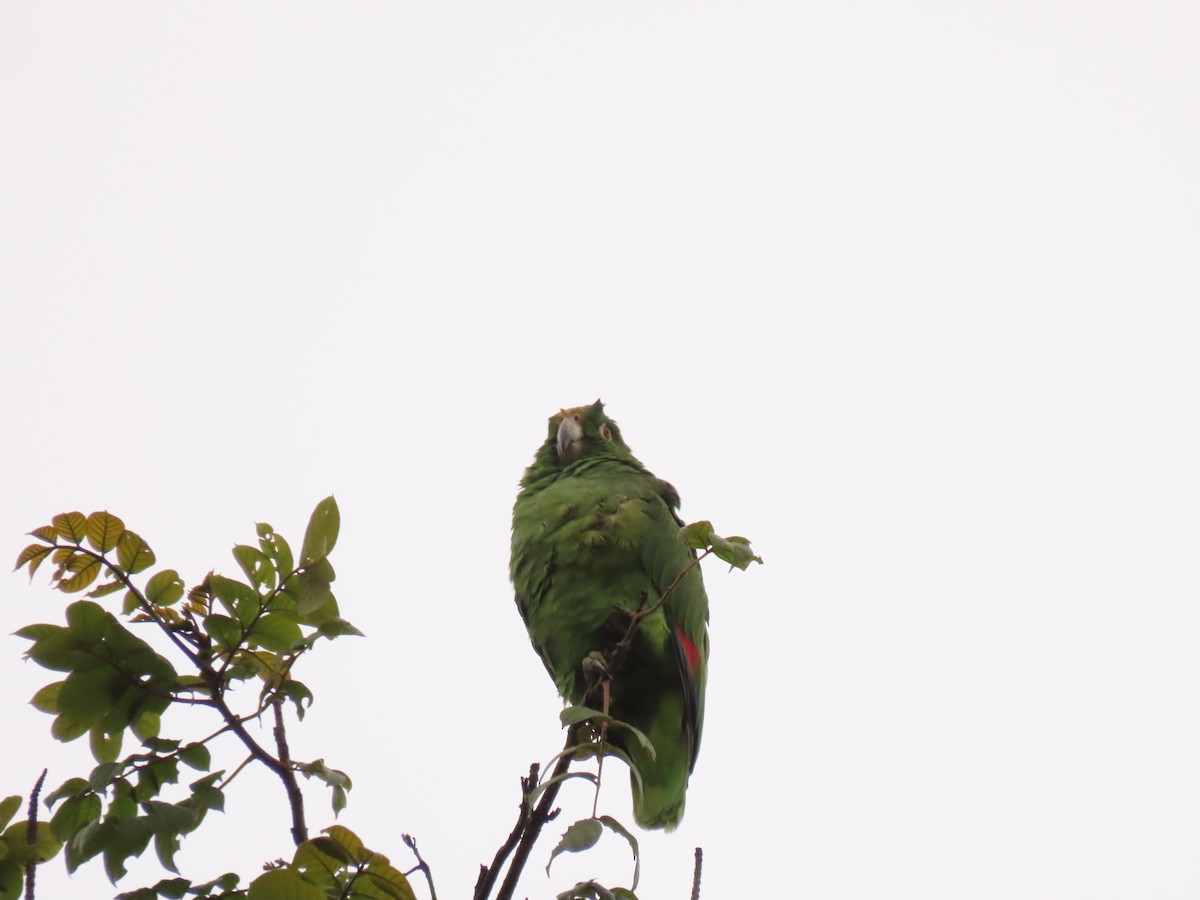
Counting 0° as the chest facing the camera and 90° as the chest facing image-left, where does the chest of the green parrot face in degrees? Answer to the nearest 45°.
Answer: approximately 45°

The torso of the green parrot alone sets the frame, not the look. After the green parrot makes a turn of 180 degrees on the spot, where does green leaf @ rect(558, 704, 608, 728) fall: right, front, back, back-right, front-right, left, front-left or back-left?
back-right

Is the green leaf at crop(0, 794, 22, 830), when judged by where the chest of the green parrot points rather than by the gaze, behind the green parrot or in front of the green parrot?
in front

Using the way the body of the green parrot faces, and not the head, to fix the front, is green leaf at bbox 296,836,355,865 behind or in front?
in front
